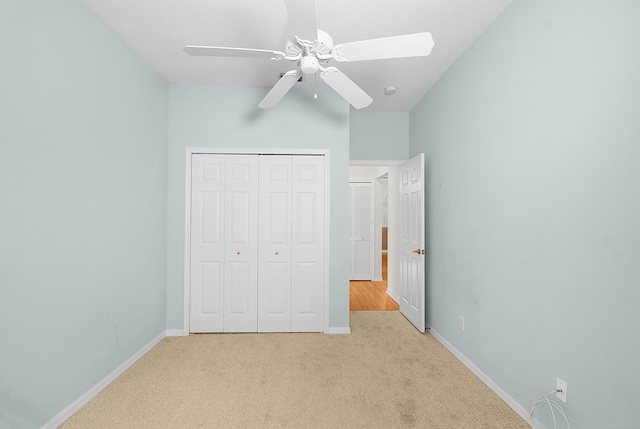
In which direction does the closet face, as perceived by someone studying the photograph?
facing the viewer

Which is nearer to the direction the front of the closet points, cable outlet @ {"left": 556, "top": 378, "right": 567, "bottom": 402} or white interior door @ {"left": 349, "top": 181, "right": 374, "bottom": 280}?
the cable outlet

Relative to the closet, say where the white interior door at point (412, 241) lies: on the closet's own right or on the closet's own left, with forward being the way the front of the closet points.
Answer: on the closet's own left

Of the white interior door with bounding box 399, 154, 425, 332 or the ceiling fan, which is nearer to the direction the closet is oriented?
the ceiling fan

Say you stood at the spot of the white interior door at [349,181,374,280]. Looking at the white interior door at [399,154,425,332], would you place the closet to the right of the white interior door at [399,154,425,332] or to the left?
right

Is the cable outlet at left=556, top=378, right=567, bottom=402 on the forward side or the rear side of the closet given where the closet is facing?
on the forward side

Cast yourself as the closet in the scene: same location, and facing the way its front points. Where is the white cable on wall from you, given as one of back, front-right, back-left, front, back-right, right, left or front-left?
front-left

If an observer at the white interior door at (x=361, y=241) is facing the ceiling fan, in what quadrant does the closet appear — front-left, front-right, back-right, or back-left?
front-right

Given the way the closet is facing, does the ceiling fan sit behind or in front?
in front

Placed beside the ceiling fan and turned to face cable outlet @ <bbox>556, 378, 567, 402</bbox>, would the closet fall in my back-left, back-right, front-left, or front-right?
back-left

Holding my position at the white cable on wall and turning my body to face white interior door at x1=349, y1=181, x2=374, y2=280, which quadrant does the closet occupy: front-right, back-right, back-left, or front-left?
front-left

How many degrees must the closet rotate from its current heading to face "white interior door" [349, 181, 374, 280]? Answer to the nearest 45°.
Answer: approximately 135° to its left
